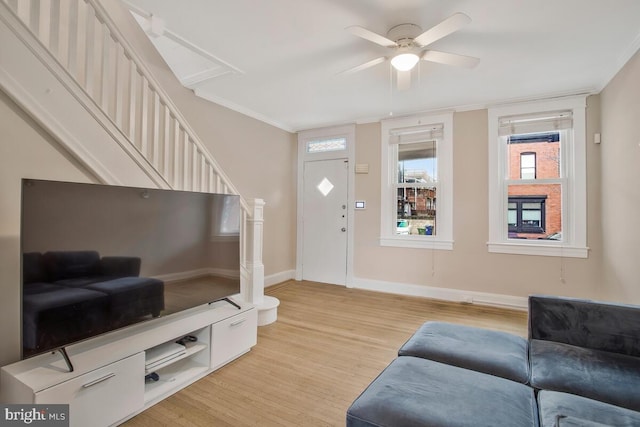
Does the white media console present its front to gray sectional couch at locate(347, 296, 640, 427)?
yes

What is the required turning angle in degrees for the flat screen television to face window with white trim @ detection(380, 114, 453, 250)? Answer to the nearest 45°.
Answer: approximately 45° to its left

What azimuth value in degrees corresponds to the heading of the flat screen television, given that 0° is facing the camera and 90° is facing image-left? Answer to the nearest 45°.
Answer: approximately 315°

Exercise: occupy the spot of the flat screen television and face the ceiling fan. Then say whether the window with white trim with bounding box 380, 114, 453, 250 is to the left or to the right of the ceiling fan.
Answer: left

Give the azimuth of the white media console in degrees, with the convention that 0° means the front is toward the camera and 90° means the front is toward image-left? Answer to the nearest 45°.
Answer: approximately 315°

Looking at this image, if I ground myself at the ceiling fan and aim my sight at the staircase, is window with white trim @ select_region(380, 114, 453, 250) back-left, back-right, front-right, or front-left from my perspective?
back-right

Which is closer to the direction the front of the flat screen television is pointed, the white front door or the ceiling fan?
the ceiling fan
